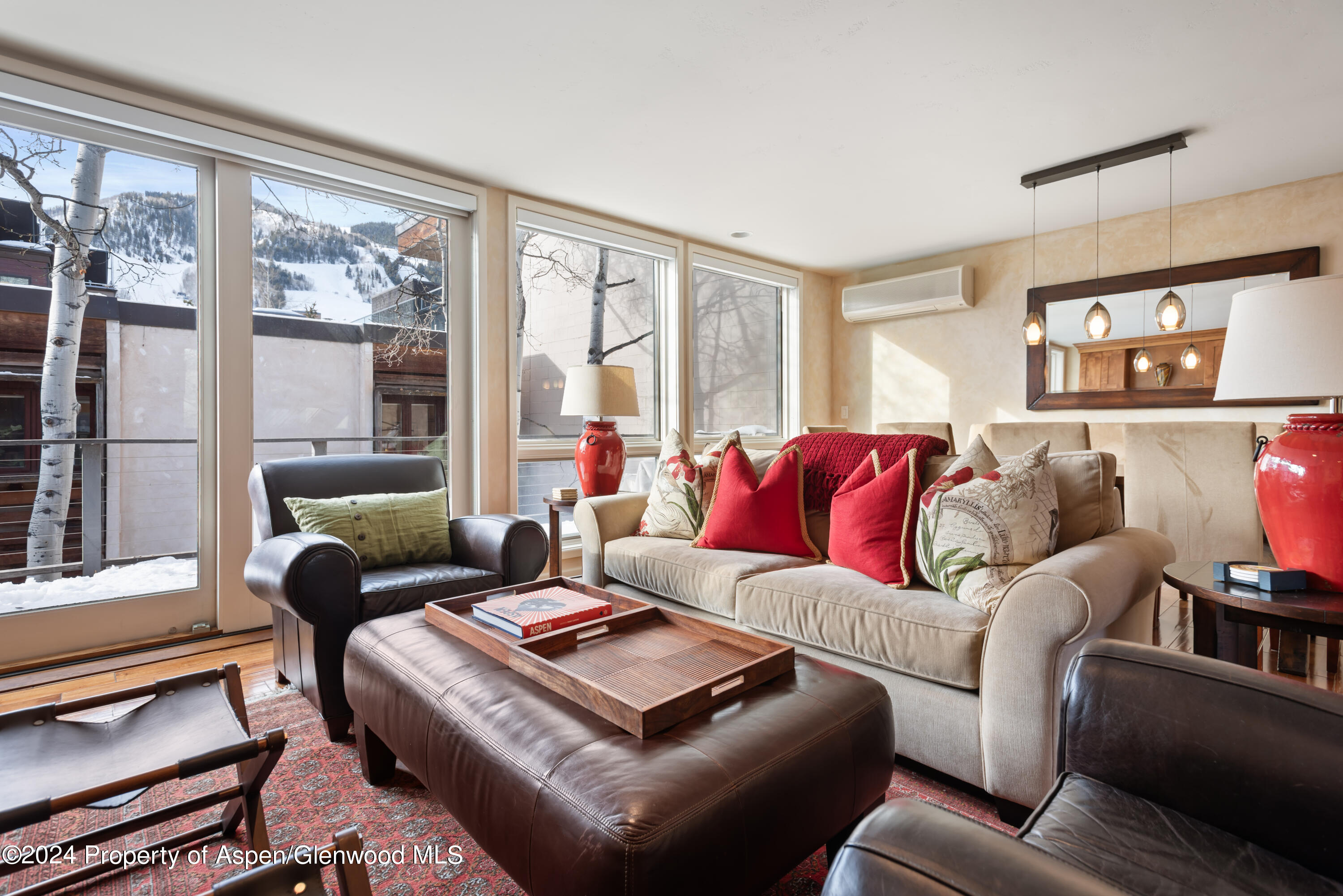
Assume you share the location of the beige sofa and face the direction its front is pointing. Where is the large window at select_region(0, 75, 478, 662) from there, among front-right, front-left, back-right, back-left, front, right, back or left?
front-right

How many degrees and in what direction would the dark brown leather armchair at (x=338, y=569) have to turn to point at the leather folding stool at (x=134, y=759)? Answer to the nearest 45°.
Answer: approximately 45° to its right

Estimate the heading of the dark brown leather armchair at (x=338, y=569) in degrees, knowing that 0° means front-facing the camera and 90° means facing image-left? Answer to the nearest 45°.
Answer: approximately 315°

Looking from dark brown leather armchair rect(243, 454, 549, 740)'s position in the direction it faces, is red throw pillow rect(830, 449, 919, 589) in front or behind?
in front

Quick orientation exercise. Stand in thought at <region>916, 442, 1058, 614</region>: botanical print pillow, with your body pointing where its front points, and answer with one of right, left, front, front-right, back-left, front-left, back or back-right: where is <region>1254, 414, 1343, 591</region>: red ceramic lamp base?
back-left

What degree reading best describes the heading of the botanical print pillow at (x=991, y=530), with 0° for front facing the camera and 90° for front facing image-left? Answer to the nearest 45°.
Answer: approximately 45°

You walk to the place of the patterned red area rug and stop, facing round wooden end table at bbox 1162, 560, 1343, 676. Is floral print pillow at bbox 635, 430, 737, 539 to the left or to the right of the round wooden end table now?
left

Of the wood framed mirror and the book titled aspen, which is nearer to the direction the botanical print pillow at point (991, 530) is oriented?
the book titled aspen

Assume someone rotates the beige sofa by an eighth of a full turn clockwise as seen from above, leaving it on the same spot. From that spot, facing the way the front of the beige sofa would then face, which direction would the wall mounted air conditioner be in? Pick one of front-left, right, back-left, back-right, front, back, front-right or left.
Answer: right

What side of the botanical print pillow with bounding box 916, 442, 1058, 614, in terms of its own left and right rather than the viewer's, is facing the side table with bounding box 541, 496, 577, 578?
right

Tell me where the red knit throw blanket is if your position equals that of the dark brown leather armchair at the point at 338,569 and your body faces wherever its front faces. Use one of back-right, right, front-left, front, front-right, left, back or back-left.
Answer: front-left

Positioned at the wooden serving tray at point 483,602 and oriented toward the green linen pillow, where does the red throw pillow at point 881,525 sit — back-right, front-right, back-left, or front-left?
back-right

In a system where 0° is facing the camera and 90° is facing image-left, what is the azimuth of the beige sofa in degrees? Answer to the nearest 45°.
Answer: approximately 45°

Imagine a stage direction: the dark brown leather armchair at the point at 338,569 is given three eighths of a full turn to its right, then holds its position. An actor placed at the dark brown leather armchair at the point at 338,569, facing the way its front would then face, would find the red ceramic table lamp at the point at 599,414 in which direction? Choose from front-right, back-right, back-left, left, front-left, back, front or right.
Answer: back-right
